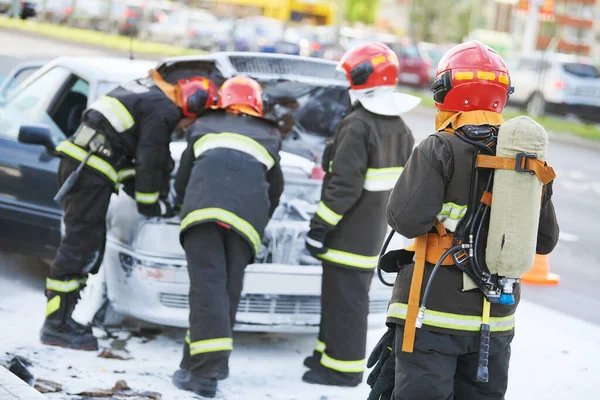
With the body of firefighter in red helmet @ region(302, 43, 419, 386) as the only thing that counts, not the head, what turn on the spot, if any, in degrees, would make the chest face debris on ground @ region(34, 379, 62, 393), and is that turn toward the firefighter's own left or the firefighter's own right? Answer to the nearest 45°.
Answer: approximately 90° to the firefighter's own left

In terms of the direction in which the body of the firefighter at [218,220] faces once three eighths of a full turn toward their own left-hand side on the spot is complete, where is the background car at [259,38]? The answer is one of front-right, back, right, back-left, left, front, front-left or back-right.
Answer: back-right

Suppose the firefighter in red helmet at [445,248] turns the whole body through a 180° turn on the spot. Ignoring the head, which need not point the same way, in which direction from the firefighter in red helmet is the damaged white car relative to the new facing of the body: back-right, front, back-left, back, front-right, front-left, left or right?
back

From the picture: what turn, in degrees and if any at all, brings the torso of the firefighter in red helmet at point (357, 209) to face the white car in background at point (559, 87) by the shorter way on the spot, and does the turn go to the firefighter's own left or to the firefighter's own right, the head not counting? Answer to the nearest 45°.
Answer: approximately 45° to the firefighter's own right

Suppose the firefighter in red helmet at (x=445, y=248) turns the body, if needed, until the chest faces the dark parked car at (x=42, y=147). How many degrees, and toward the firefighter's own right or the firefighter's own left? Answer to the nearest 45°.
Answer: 0° — they already face it

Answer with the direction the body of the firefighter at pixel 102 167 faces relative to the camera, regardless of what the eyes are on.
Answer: to the viewer's right

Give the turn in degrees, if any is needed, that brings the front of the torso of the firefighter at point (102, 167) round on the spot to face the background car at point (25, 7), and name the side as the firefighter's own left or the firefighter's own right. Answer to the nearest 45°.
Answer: approximately 90° to the firefighter's own left

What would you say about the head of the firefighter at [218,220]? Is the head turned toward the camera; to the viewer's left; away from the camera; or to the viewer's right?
away from the camera

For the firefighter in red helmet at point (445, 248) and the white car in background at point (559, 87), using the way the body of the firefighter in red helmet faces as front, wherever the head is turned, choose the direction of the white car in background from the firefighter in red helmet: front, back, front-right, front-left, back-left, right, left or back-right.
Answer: front-right

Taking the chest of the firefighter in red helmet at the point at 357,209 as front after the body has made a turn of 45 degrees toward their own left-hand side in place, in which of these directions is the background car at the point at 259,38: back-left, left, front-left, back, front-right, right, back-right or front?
right

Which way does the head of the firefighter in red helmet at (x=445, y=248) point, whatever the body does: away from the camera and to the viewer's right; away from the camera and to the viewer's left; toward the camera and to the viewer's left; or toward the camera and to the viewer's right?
away from the camera and to the viewer's left

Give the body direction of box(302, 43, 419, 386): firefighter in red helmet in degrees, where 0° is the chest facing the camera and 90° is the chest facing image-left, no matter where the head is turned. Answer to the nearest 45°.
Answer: approximately 135°

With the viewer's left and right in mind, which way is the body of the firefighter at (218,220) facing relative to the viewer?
facing away from the viewer
